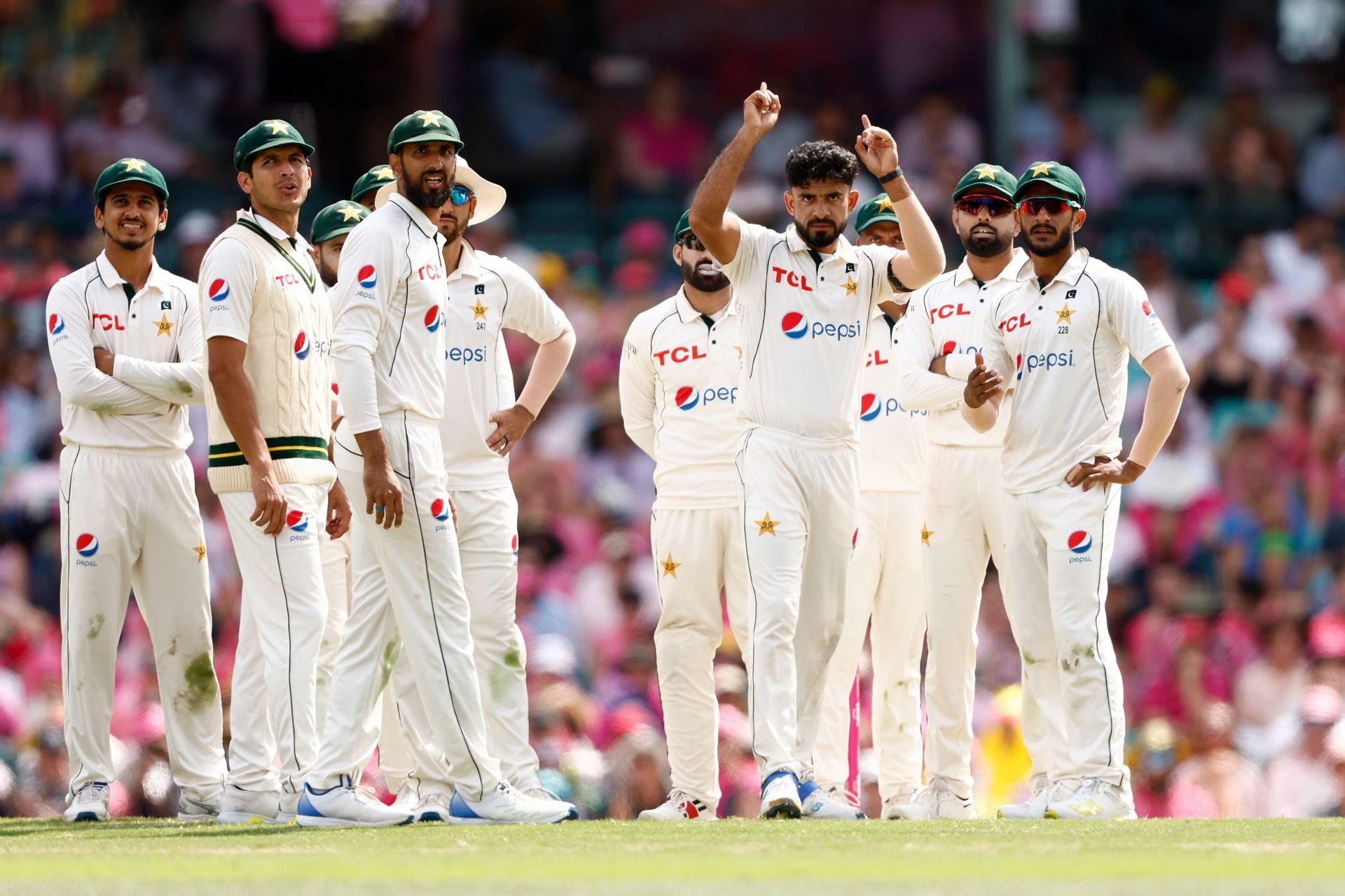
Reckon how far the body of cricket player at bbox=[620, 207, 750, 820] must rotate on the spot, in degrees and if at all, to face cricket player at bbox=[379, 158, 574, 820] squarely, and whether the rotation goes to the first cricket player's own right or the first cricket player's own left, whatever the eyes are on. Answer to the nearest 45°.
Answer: approximately 45° to the first cricket player's own right

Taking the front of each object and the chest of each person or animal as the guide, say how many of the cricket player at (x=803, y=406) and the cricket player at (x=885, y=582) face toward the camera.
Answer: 2

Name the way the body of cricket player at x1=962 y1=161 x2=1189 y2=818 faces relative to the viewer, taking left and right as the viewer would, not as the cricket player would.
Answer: facing the viewer and to the left of the viewer

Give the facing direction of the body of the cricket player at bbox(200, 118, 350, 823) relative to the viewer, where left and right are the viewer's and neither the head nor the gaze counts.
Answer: facing the viewer and to the right of the viewer

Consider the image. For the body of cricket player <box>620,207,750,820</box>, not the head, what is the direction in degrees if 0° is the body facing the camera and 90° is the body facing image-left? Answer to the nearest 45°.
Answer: approximately 0°

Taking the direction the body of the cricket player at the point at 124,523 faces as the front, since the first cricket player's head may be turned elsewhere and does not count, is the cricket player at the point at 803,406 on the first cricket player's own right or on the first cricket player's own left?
on the first cricket player's own left

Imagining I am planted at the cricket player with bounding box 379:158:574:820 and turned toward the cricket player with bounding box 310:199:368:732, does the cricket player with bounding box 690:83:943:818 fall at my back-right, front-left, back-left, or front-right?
back-right

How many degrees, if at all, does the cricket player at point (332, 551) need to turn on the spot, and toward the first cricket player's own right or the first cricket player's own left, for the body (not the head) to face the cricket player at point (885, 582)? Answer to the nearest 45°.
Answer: approximately 45° to the first cricket player's own left

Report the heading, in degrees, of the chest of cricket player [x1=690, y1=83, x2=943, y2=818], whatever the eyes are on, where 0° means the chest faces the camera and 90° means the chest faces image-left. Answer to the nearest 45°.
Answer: approximately 0°

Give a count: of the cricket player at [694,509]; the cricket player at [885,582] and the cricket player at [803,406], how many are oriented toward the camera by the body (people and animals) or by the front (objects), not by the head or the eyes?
3

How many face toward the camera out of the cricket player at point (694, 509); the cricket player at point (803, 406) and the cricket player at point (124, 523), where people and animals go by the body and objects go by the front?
3

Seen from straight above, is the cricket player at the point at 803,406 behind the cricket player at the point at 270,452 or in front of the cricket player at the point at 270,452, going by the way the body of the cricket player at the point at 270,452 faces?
in front
